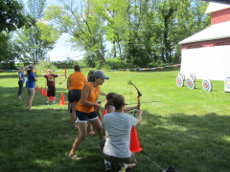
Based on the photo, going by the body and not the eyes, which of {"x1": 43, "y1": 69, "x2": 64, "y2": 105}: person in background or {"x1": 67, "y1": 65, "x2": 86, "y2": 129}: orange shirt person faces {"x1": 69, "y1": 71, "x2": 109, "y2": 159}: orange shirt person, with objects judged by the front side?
the person in background

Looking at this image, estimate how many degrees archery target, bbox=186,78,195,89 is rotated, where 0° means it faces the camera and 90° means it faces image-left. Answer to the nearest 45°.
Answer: approximately 45°

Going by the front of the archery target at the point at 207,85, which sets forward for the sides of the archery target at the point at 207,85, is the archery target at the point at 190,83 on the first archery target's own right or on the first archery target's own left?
on the first archery target's own right

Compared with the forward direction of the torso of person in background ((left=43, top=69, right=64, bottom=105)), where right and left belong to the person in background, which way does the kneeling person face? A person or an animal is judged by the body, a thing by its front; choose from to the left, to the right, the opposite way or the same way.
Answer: the opposite way

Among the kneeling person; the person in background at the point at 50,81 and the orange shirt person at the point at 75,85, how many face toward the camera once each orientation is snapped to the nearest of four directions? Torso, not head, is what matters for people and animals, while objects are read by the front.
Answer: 1

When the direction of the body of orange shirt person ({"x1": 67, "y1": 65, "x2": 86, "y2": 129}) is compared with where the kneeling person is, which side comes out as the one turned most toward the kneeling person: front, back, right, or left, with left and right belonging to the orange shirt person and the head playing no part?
back

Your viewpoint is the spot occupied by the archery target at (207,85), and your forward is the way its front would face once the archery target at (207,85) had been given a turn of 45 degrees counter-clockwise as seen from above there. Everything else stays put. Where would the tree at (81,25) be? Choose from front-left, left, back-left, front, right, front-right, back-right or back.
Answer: back-right

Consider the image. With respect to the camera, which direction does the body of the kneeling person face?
away from the camera

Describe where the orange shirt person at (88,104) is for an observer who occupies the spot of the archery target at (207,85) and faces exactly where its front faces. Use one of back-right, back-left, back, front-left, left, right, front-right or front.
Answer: front-left

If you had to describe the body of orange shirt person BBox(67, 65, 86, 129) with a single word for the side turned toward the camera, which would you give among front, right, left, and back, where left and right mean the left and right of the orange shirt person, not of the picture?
back

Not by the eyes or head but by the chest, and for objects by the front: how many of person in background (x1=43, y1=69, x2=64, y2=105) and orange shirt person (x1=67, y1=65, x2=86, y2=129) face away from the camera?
1

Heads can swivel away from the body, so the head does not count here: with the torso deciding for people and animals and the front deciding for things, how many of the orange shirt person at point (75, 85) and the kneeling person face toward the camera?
0
